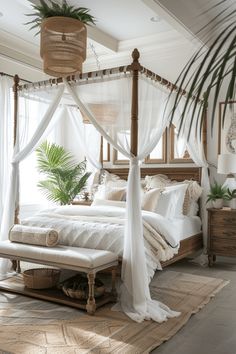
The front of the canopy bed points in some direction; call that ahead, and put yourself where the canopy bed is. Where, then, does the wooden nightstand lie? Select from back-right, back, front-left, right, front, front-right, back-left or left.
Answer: back

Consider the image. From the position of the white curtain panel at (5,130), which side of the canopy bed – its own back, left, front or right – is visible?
right

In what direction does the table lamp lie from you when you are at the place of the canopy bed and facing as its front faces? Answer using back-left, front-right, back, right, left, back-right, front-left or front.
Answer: back

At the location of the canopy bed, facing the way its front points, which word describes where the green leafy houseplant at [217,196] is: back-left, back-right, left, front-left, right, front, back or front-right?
back

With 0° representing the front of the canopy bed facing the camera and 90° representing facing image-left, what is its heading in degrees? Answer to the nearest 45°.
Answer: approximately 45°
